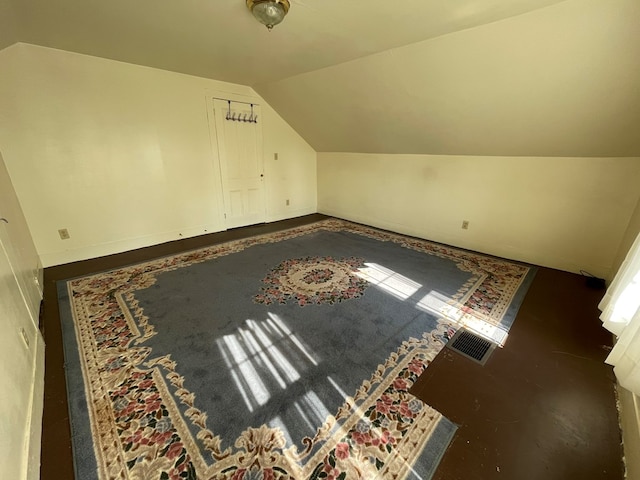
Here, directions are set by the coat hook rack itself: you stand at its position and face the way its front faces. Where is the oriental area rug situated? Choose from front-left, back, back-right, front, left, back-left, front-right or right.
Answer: front

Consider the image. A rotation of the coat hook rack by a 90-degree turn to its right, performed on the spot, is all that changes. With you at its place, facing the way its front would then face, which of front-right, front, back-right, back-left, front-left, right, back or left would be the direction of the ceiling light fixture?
left

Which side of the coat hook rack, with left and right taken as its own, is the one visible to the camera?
front
